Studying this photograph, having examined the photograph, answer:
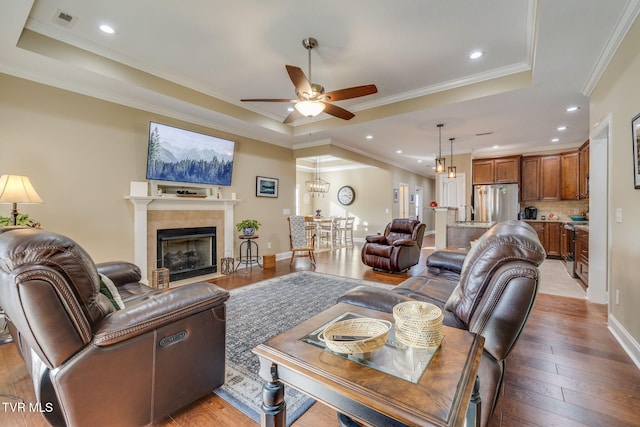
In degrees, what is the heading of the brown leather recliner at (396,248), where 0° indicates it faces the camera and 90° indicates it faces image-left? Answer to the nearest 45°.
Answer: approximately 45°

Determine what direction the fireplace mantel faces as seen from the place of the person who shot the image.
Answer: facing the viewer and to the right of the viewer

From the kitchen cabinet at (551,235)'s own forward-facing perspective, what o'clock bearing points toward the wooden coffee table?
The wooden coffee table is roughly at 12 o'clock from the kitchen cabinet.

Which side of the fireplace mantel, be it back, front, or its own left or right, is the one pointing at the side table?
left

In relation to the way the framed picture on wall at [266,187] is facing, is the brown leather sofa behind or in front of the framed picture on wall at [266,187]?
in front

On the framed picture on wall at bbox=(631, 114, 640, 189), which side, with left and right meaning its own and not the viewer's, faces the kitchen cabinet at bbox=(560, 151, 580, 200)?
right

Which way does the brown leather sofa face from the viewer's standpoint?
to the viewer's left

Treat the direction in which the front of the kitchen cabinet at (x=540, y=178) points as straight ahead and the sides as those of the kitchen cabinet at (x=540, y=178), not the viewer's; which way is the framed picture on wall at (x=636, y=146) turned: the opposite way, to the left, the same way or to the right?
to the right

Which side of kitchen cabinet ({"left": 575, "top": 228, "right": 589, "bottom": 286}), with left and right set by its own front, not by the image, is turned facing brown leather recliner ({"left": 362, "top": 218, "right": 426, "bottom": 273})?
front

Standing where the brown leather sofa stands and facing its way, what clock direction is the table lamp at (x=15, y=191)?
The table lamp is roughly at 12 o'clock from the brown leather sofa.

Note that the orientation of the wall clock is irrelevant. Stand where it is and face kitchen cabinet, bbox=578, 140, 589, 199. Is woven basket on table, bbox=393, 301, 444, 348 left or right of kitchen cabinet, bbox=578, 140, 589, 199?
right

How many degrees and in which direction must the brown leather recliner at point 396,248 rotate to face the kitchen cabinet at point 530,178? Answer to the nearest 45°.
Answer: approximately 180°

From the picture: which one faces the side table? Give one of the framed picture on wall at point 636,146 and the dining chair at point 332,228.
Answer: the framed picture on wall

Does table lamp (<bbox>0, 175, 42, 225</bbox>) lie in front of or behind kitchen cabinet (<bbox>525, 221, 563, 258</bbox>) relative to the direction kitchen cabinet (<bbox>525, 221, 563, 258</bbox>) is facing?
in front

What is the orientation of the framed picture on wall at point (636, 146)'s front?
to the viewer's left
